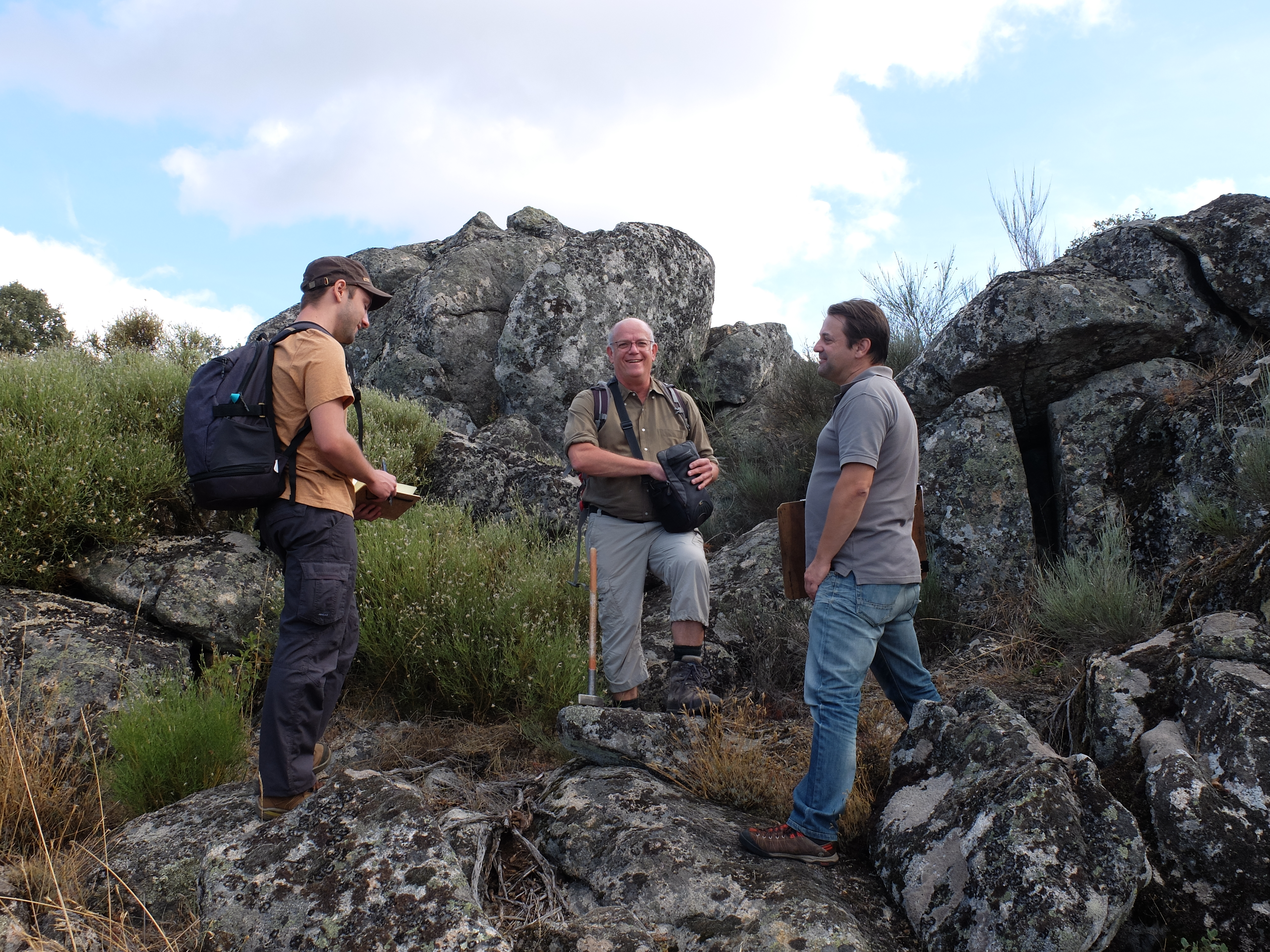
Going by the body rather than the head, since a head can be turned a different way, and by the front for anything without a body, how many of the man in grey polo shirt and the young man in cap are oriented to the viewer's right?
1

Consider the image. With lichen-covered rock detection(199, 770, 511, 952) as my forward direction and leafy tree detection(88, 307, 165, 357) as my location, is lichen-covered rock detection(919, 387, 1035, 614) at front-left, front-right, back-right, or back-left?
front-left

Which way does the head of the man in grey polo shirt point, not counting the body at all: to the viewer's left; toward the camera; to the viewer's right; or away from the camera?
to the viewer's left

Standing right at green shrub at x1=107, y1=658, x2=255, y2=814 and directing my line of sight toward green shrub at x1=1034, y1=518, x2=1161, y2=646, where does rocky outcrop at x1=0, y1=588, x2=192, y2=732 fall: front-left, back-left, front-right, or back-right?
back-left

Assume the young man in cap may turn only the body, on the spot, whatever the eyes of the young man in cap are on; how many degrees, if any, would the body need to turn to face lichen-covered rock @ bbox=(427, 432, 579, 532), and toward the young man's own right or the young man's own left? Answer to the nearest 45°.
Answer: approximately 90° to the young man's own left

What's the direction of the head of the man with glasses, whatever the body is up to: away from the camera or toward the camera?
toward the camera

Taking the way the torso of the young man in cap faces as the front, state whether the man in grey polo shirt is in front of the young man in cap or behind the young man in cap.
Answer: in front

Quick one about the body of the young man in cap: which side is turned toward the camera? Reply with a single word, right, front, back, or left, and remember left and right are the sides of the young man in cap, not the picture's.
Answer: right

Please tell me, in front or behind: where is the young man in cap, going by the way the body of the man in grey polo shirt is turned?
in front

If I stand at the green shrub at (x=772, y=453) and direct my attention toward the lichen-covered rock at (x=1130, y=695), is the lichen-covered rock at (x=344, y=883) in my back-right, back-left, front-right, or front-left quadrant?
front-right

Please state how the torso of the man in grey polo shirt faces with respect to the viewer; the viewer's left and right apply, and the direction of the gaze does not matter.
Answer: facing to the left of the viewer

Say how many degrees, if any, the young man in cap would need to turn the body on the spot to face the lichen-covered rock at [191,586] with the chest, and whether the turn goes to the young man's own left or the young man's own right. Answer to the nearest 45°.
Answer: approximately 90° to the young man's own left
